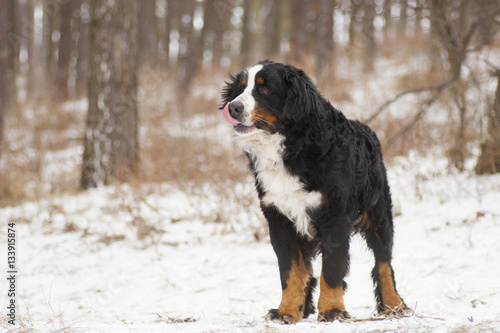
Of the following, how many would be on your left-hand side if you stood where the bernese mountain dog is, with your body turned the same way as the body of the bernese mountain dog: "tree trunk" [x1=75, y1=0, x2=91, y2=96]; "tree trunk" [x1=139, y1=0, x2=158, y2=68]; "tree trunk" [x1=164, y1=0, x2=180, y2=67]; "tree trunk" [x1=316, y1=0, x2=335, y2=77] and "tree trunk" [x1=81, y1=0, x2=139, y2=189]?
0

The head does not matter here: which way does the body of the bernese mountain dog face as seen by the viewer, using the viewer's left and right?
facing the viewer and to the left of the viewer

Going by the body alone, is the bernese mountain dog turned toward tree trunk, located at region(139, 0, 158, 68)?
no

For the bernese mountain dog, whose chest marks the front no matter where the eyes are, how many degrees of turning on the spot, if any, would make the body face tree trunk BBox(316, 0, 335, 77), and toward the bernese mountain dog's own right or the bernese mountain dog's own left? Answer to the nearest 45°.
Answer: approximately 135° to the bernese mountain dog's own right

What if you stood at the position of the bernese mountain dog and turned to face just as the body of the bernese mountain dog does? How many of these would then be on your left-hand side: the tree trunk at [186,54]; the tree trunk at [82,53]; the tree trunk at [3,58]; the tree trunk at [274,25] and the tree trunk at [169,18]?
0

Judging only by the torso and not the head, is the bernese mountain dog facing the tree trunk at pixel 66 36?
no

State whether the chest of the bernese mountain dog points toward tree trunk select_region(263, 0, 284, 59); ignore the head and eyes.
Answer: no

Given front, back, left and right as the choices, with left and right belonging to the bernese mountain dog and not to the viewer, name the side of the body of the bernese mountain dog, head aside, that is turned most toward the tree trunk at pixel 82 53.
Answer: right

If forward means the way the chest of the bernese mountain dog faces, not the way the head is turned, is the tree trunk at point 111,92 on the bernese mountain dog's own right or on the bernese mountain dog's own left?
on the bernese mountain dog's own right

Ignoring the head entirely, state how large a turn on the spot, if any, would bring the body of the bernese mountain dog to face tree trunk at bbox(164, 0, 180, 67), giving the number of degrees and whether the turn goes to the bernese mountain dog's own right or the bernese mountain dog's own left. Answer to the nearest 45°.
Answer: approximately 135° to the bernese mountain dog's own right
